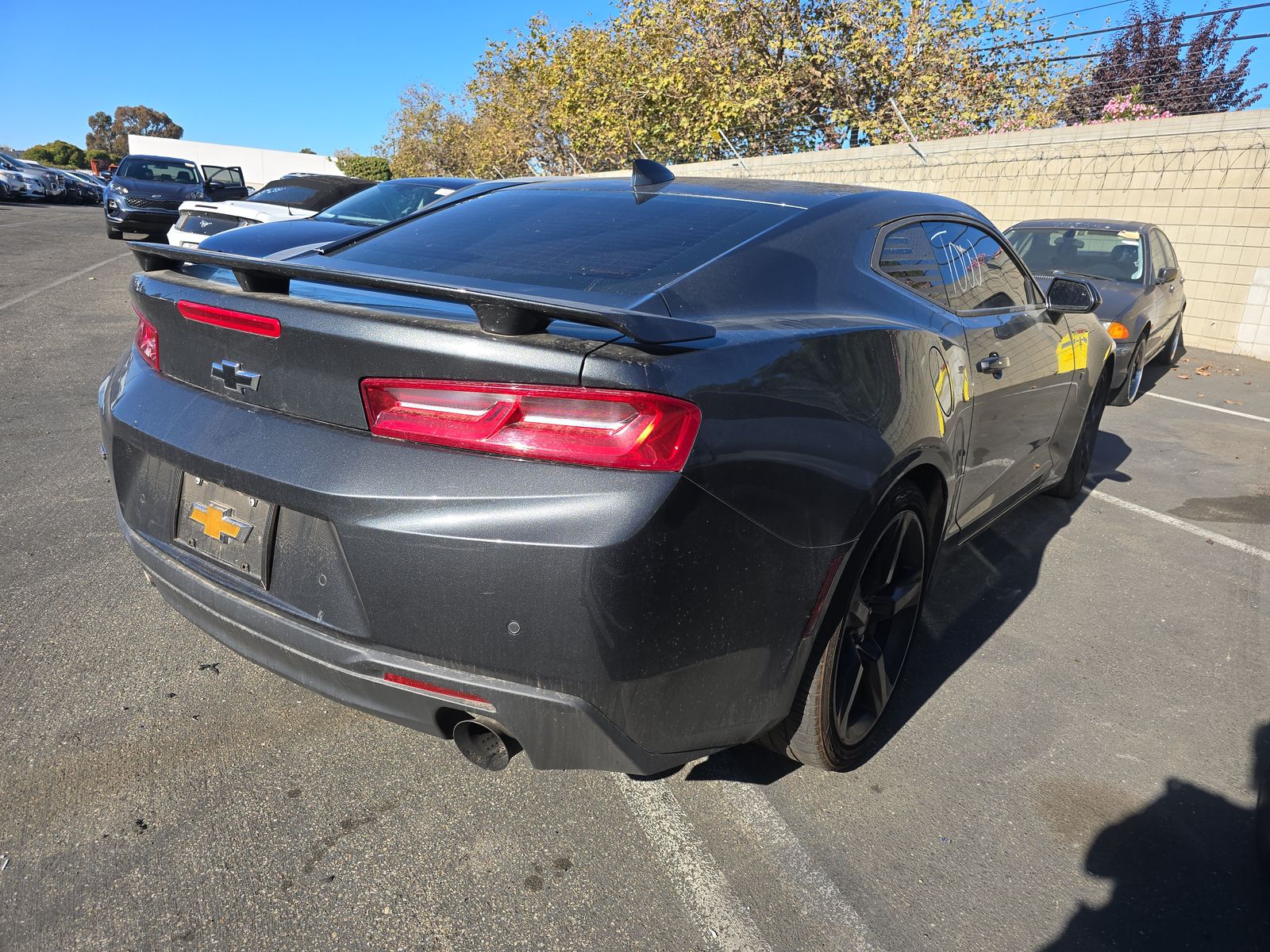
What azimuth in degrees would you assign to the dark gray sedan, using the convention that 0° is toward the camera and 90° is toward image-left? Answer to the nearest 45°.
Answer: approximately 45°

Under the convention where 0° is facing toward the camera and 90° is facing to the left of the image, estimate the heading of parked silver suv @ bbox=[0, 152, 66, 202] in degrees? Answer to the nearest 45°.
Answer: approximately 315°

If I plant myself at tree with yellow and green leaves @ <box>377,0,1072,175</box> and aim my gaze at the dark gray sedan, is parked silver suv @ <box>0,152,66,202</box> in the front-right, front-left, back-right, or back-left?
back-right

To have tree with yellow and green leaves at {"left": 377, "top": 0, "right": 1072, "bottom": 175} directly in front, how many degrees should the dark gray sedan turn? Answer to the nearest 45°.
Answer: approximately 90° to its right

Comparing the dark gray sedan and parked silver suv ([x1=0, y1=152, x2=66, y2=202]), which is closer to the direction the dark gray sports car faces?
the dark gray sedan

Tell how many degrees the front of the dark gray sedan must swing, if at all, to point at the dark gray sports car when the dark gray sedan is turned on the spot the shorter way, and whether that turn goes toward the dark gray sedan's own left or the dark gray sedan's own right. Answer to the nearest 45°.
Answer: approximately 45° to the dark gray sedan's own left

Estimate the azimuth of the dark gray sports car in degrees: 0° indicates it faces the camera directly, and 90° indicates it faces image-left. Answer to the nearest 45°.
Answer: approximately 225°

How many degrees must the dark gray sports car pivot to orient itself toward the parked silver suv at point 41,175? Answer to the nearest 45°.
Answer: approximately 90° to its left

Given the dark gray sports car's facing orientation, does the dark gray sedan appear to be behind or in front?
in front

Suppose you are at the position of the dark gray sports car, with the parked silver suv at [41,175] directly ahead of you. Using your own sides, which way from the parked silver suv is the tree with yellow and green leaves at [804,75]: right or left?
right

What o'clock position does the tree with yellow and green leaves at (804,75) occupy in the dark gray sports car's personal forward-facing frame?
The tree with yellow and green leaves is roughly at 11 o'clock from the dark gray sports car.
